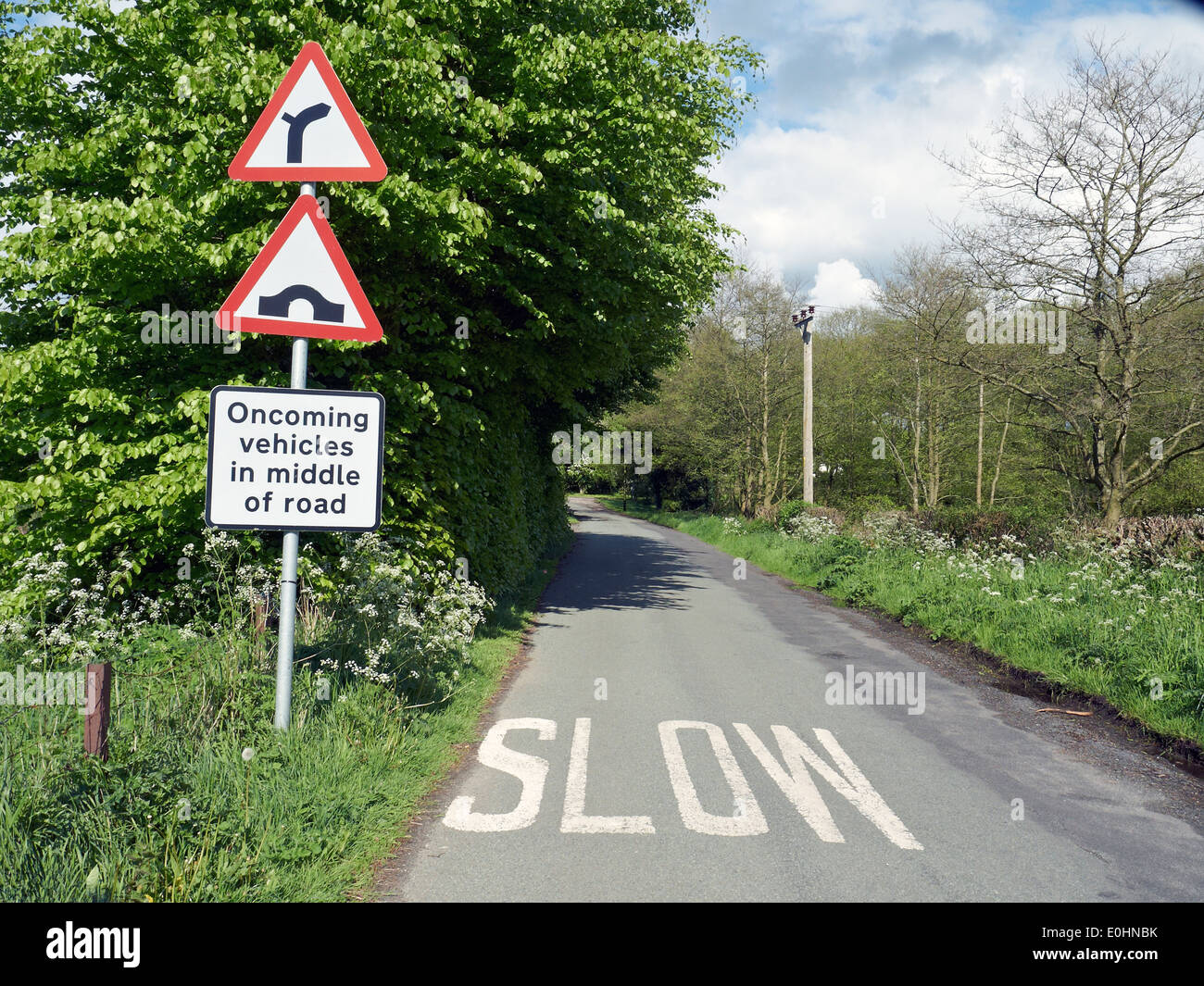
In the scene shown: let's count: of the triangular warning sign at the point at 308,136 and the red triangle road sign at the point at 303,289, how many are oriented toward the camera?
2

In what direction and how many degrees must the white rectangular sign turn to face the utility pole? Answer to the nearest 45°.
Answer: approximately 135° to its left

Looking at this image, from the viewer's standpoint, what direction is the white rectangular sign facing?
toward the camera

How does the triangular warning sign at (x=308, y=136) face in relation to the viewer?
toward the camera

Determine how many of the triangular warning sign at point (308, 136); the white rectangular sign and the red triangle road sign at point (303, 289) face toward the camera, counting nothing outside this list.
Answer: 3

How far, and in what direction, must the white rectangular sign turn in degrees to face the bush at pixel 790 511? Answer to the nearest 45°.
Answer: approximately 135° to its left

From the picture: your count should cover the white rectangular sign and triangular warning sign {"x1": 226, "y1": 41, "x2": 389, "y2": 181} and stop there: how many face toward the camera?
2

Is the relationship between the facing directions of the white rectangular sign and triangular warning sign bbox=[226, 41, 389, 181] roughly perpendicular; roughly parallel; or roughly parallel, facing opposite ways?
roughly parallel

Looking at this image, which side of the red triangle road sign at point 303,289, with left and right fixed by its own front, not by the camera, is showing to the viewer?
front

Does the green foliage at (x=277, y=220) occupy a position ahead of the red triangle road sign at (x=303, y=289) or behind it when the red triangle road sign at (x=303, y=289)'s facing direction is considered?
behind
